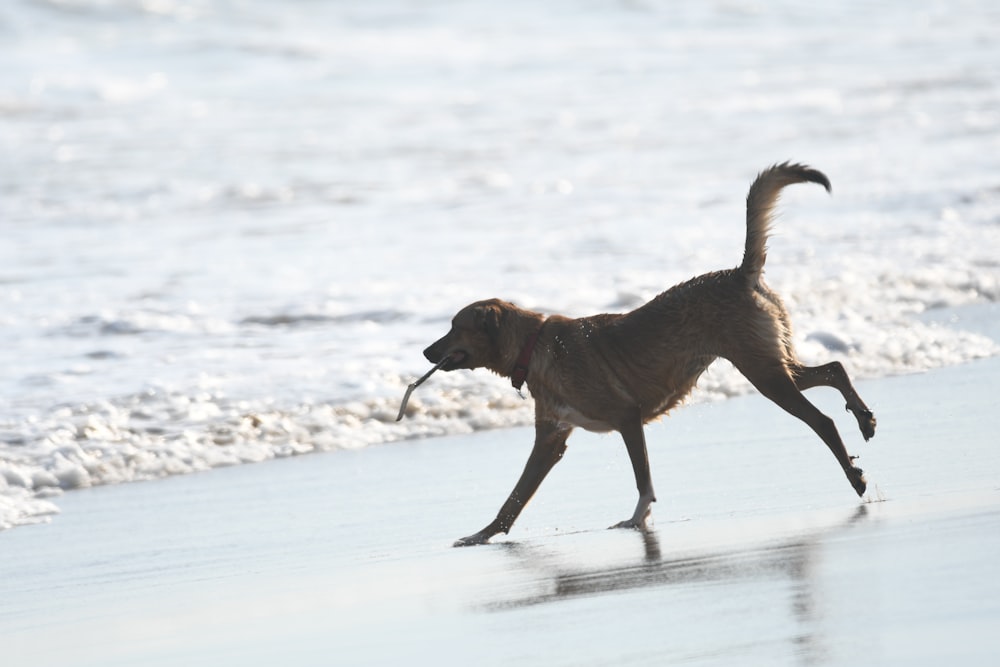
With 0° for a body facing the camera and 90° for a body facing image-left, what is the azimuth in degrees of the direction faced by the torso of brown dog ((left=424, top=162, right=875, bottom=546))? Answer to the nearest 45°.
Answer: approximately 90°
